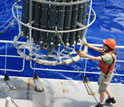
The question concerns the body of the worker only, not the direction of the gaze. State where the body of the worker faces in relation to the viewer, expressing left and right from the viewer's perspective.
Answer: facing to the left of the viewer
